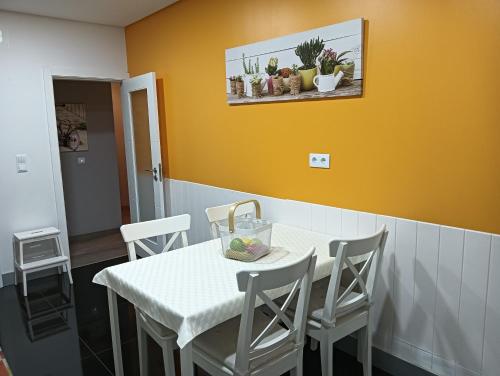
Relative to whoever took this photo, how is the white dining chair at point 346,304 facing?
facing away from the viewer and to the left of the viewer

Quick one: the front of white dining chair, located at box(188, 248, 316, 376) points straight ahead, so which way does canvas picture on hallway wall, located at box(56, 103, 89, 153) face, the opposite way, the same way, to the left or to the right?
the opposite way

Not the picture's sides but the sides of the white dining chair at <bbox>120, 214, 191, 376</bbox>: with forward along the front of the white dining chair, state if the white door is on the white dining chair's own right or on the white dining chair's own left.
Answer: on the white dining chair's own left

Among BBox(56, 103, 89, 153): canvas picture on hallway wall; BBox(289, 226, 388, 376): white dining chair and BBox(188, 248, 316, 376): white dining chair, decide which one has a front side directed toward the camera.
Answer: the canvas picture on hallway wall

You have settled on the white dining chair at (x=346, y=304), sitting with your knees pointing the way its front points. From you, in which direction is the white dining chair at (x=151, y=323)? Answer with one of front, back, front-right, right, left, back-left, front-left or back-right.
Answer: front-left

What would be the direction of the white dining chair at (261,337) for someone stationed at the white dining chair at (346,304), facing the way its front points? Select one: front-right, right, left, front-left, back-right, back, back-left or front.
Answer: left

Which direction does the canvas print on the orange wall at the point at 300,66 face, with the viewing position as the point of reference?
facing the viewer and to the left of the viewer

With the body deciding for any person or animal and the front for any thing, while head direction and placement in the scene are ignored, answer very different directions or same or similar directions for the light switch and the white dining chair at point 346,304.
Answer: very different directions

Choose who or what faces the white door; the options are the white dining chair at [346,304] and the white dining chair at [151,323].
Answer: the white dining chair at [346,304]

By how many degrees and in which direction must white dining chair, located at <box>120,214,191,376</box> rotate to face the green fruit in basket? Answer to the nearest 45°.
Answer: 0° — it already faces it

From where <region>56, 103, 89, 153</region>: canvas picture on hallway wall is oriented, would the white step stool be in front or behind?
in front
